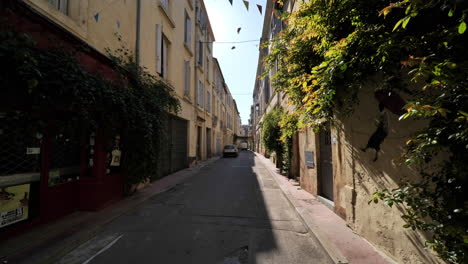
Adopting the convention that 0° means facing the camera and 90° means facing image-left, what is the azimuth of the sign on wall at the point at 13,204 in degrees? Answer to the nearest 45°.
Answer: approximately 315°

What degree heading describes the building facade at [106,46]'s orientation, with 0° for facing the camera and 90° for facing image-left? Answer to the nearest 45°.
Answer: approximately 315°

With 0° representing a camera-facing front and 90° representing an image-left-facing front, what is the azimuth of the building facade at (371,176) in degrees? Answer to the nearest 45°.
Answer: approximately 45°

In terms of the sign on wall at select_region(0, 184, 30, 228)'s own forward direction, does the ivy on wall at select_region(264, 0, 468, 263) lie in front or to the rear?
in front

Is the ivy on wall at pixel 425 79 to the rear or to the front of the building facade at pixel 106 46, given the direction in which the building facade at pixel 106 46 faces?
to the front

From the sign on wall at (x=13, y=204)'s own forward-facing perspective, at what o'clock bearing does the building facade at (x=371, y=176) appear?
The building facade is roughly at 12 o'clock from the sign on wall.

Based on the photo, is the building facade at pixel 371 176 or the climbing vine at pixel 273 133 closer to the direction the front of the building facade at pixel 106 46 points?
the building facade

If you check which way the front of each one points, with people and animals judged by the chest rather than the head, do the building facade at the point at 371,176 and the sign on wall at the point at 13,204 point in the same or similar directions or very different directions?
very different directions
